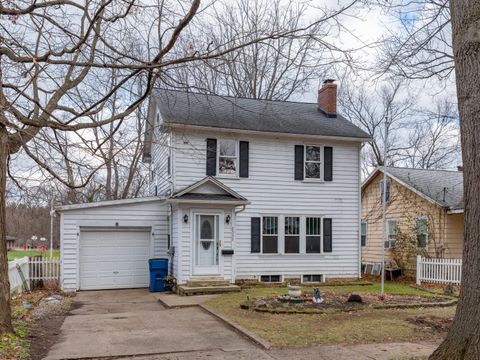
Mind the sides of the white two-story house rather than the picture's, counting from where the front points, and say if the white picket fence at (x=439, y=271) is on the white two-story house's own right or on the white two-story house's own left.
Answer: on the white two-story house's own left

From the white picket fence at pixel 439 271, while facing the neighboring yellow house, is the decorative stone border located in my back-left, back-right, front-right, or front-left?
back-left

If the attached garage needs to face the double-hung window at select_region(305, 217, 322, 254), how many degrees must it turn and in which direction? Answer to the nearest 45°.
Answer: approximately 90° to its left

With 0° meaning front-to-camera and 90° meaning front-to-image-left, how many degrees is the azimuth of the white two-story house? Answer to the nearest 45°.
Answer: approximately 0°

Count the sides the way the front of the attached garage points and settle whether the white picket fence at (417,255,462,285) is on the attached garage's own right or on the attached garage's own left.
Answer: on the attached garage's own left

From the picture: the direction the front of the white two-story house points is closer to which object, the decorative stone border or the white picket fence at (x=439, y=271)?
the decorative stone border

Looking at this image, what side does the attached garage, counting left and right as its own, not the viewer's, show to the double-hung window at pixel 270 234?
left

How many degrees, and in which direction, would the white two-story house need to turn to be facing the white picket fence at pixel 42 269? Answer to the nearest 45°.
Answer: approximately 90° to its right

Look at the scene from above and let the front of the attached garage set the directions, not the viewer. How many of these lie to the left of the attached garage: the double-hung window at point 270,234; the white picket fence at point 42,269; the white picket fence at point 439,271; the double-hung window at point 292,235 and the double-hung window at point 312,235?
4
